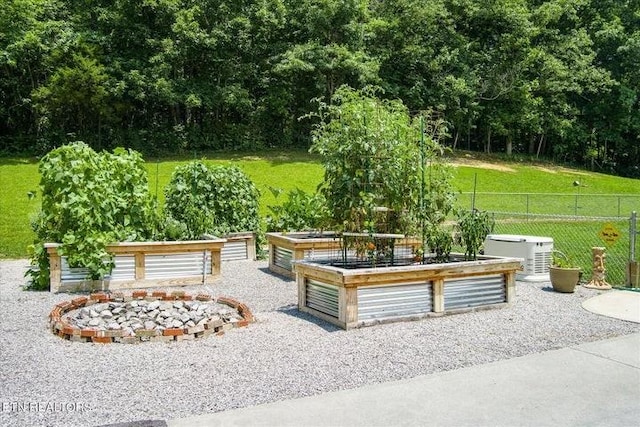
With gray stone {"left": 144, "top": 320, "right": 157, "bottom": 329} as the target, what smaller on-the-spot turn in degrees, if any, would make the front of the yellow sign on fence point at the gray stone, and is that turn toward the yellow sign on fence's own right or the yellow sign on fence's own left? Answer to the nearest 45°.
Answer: approximately 45° to the yellow sign on fence's own right

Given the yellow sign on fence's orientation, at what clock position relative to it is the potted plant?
The potted plant is roughly at 1 o'clock from the yellow sign on fence.

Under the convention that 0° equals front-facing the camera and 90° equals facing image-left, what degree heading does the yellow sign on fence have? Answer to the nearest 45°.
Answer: approximately 0°

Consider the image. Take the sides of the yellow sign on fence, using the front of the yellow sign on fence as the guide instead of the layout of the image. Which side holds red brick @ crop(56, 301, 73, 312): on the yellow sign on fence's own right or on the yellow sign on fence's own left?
on the yellow sign on fence's own right

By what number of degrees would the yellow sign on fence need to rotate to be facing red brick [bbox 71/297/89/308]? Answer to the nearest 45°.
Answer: approximately 45° to its right

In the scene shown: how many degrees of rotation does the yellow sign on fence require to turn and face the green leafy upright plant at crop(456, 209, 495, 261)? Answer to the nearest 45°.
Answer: approximately 45° to its right

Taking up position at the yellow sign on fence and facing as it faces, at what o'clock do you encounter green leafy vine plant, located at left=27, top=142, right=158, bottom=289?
The green leafy vine plant is roughly at 2 o'clock from the yellow sign on fence.

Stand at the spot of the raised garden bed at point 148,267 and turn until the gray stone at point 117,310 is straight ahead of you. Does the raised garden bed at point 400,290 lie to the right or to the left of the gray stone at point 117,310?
left
